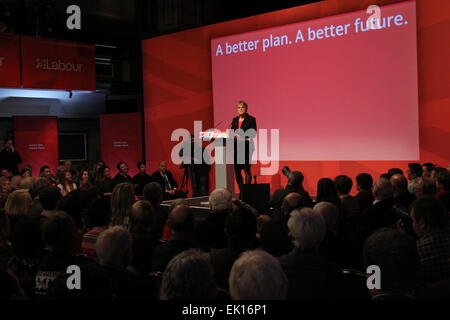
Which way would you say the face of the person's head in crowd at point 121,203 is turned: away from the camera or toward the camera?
away from the camera

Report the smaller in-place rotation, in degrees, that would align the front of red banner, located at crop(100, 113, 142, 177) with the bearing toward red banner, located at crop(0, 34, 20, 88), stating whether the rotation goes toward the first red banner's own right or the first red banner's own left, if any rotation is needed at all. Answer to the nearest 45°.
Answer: approximately 45° to the first red banner's own right

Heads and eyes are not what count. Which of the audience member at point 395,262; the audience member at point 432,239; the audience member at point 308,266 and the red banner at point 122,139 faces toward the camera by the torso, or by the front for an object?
the red banner

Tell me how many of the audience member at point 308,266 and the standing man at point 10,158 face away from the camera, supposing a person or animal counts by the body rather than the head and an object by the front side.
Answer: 1

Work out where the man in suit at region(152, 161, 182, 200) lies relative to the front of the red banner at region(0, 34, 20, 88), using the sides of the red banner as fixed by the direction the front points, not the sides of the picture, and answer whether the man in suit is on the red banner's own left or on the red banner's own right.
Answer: on the red banner's own left

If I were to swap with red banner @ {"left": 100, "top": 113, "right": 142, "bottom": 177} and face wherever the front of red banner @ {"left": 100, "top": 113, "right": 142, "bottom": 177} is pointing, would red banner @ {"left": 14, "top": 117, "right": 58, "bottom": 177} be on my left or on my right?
on my right

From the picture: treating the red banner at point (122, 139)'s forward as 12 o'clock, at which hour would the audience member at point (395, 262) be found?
The audience member is roughly at 12 o'clock from the red banner.

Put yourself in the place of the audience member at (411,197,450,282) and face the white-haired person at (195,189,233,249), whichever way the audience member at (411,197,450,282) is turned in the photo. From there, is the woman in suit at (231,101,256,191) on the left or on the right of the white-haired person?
right

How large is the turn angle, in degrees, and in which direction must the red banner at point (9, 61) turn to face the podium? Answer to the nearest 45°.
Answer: approximately 45° to its left

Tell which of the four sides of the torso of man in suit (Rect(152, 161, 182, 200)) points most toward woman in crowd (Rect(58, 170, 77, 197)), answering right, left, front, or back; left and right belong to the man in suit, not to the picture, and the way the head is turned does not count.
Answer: right

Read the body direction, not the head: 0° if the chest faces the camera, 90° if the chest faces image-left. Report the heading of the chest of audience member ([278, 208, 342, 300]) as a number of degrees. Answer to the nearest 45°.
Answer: approximately 180°

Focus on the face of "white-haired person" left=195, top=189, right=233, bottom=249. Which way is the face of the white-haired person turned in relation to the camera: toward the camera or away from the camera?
away from the camera
